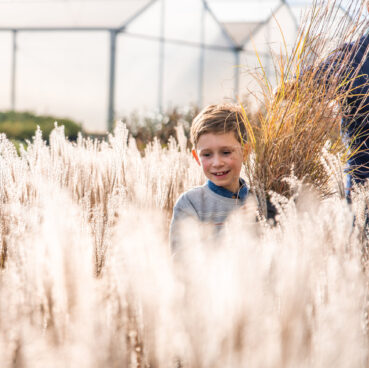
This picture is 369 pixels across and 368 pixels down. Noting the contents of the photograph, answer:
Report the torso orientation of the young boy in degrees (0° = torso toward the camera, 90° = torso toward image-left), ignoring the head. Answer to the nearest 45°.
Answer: approximately 315°
